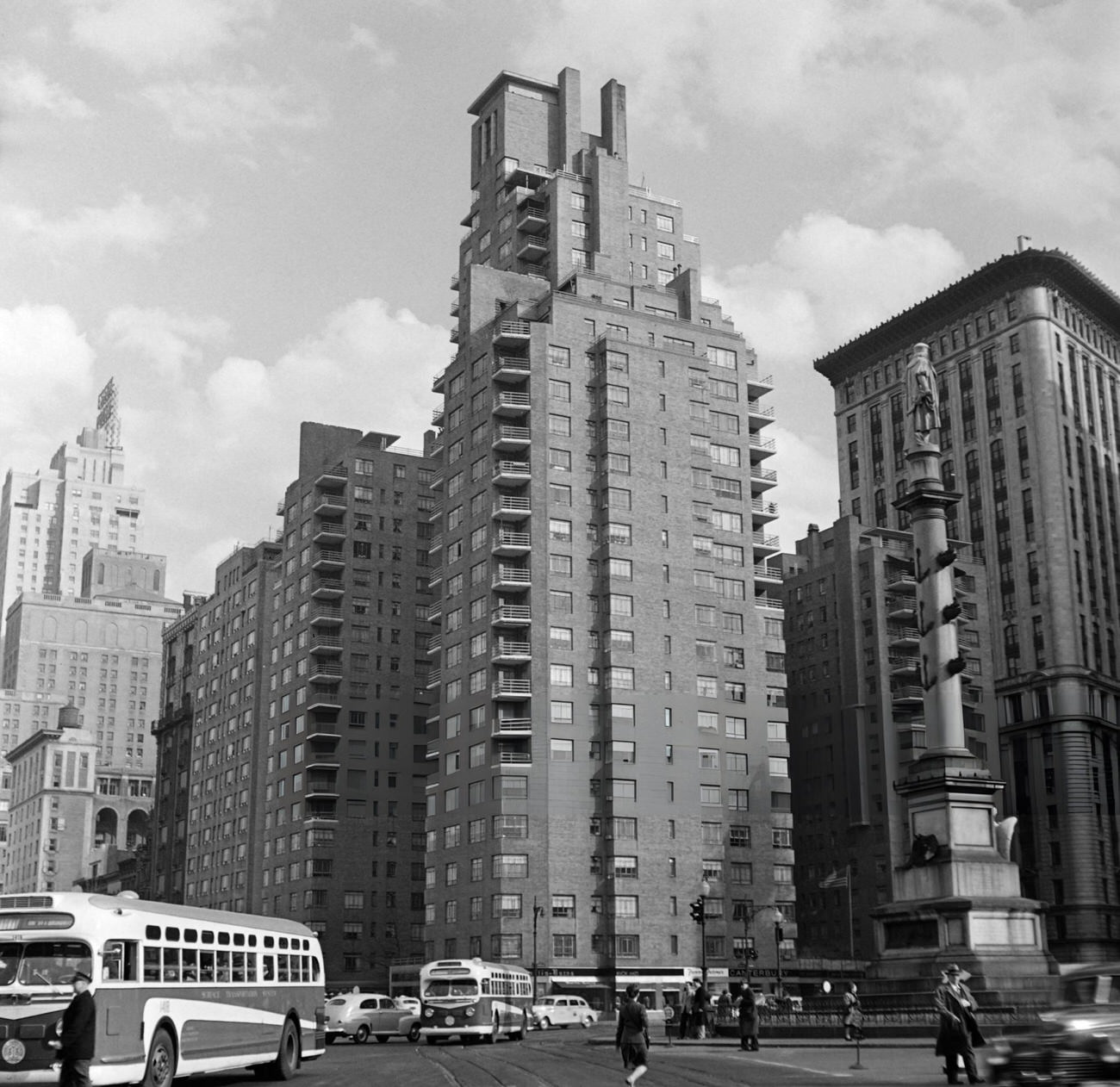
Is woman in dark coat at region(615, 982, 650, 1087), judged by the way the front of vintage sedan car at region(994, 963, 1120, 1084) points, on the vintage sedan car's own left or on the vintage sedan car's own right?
on the vintage sedan car's own right

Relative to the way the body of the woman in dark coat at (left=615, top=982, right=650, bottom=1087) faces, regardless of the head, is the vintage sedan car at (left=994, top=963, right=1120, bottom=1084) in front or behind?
behind

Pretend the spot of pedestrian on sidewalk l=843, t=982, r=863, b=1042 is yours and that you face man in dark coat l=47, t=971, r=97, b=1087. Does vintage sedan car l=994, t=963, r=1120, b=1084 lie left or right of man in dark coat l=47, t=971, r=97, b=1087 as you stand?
left

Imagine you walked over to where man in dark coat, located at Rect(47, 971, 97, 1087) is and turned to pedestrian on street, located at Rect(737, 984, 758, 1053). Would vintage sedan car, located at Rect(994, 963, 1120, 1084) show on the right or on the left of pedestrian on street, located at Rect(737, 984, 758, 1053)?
right
